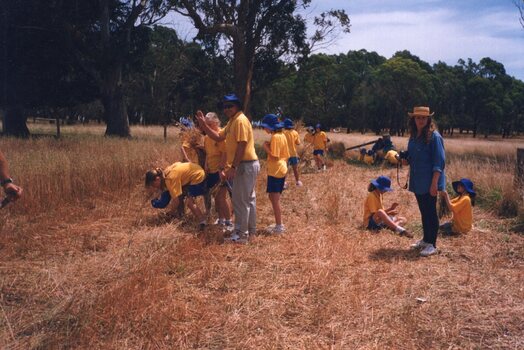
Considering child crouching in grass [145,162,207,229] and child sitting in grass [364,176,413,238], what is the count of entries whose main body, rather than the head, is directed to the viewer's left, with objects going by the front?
1

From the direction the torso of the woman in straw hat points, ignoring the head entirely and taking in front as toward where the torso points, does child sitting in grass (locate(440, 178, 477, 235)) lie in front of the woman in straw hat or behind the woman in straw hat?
behind

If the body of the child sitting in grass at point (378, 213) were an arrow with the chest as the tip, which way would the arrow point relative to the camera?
to the viewer's right

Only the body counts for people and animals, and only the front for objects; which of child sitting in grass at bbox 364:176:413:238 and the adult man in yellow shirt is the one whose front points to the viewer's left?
the adult man in yellow shirt

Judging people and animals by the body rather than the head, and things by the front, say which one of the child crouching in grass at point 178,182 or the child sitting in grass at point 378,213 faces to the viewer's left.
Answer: the child crouching in grass

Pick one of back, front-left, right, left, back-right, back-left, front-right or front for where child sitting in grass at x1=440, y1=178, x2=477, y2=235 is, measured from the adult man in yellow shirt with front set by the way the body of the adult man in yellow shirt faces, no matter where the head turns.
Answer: back

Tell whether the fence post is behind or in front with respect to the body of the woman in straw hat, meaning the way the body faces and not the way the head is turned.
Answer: behind

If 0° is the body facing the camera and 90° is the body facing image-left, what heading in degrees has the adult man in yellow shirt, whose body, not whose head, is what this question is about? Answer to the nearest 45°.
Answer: approximately 90°

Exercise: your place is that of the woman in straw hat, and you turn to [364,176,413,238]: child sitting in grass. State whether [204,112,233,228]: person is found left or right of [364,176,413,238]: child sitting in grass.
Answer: left

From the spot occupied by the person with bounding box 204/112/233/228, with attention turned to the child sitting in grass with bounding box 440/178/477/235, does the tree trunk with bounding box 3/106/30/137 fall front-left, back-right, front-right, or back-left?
back-left

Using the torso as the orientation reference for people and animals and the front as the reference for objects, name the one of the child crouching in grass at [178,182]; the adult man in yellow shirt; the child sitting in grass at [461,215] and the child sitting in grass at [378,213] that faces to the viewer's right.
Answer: the child sitting in grass at [378,213]

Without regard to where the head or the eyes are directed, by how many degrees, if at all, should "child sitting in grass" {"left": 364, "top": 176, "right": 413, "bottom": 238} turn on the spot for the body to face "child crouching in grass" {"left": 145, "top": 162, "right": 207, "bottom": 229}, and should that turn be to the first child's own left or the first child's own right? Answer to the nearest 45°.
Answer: approximately 135° to the first child's own right

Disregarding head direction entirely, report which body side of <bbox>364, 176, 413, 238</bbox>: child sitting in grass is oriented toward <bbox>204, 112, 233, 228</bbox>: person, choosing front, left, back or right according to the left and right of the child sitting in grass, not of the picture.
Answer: back
